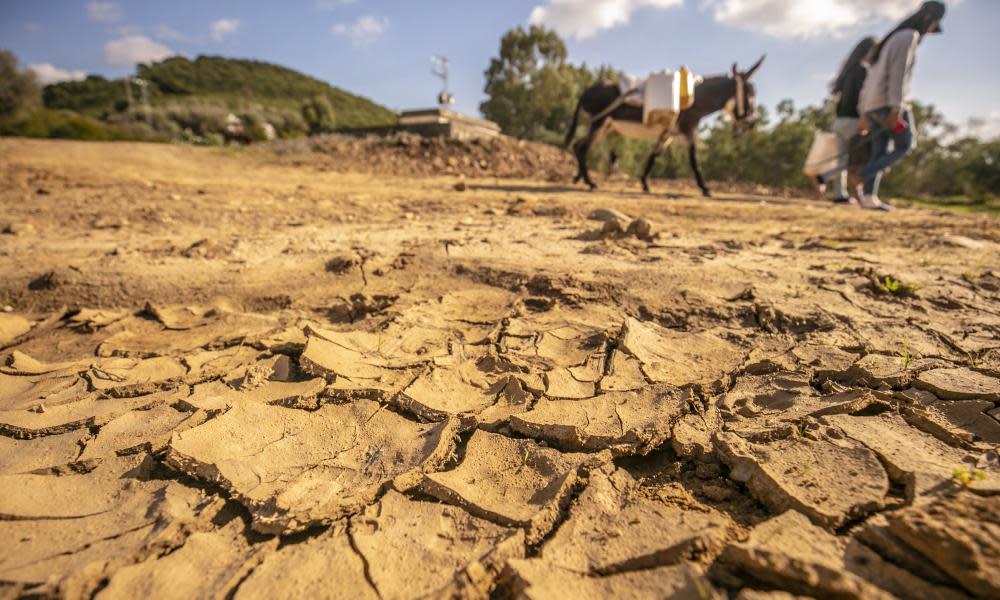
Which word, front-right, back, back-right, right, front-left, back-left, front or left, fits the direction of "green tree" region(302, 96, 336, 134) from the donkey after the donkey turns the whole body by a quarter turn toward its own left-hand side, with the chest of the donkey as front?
front-left

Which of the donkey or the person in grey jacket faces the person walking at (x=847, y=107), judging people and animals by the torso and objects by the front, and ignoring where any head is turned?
the donkey

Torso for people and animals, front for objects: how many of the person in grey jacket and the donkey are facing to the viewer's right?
2

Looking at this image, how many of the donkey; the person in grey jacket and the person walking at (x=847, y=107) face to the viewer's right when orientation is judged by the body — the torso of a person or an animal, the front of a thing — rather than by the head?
3

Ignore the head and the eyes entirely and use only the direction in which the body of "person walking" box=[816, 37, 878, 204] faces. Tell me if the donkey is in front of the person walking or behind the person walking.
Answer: behind

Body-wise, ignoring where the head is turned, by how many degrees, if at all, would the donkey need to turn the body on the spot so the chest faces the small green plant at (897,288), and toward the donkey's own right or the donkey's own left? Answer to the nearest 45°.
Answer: approximately 90° to the donkey's own right

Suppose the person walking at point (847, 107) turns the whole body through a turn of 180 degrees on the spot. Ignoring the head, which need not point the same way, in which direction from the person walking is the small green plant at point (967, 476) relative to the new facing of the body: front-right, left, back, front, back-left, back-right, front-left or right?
left

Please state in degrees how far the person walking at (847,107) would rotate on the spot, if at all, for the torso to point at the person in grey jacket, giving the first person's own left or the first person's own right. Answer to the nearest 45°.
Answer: approximately 45° to the first person's own right

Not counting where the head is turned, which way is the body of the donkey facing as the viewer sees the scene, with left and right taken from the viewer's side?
facing to the right of the viewer

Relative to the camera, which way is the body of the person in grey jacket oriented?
to the viewer's right

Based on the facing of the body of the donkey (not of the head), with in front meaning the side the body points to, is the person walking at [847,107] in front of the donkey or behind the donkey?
in front

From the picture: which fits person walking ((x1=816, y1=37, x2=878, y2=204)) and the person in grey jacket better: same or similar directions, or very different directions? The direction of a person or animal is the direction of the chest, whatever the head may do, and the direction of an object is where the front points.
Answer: same or similar directions

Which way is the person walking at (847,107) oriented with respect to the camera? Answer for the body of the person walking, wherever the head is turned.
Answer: to the viewer's right

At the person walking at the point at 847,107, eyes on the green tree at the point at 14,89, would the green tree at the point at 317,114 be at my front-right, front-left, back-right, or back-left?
front-right

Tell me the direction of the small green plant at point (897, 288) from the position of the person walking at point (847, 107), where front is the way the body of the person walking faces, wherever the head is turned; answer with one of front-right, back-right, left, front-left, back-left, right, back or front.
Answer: right
